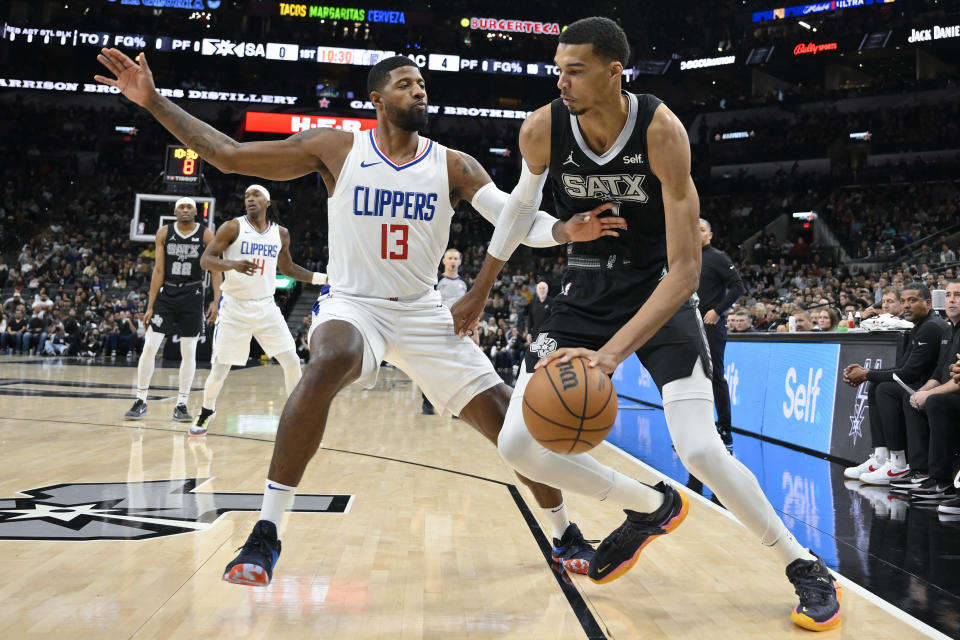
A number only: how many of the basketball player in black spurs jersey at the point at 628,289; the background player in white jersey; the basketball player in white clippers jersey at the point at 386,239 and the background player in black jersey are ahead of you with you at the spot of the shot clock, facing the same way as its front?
4

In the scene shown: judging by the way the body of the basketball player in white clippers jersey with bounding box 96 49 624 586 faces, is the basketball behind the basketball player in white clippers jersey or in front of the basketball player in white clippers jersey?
in front

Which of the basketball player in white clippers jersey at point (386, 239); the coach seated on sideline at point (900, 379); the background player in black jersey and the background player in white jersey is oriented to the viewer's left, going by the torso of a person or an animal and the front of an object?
the coach seated on sideline

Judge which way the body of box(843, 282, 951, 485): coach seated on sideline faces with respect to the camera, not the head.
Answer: to the viewer's left

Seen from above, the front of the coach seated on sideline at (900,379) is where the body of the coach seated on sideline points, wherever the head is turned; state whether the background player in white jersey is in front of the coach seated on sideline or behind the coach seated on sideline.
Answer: in front

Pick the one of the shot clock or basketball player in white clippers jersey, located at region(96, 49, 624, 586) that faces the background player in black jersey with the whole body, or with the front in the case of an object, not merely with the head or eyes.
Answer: the shot clock

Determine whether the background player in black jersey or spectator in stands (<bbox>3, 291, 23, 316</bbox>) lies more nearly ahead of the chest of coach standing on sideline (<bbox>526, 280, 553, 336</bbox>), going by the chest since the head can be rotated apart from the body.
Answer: the background player in black jersey

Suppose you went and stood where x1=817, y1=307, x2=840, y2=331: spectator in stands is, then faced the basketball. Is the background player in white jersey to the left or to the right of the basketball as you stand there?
right

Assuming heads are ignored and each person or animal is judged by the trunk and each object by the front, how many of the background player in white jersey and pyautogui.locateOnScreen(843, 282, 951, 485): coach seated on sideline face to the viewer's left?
1

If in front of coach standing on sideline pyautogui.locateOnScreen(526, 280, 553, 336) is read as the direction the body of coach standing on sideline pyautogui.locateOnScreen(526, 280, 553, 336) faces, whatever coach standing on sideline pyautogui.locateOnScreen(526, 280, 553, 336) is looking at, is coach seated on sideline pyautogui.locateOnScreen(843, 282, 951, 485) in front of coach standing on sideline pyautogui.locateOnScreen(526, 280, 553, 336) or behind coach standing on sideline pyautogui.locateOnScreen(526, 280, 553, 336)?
in front
